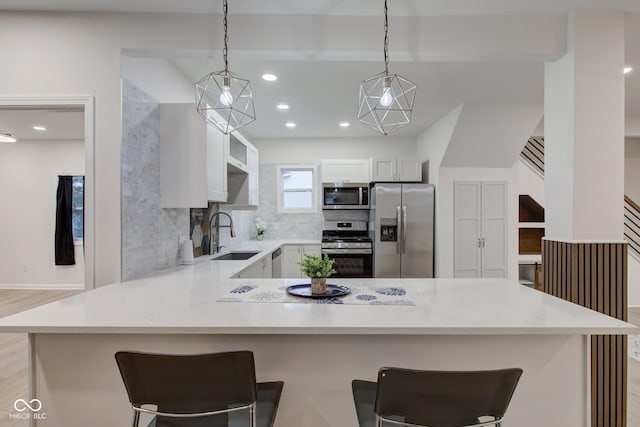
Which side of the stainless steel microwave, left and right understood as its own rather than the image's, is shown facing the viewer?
front

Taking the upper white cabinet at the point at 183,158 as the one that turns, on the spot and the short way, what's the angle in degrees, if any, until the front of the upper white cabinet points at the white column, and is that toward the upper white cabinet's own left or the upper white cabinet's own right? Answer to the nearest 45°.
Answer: approximately 45° to the upper white cabinet's own right

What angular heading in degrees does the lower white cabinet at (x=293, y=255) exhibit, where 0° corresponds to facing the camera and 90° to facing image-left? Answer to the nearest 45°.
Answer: approximately 0°

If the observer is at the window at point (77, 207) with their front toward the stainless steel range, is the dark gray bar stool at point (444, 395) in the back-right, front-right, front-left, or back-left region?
front-right

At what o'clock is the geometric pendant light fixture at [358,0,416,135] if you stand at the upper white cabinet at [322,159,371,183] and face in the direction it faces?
The geometric pendant light fixture is roughly at 12 o'clock from the upper white cabinet.

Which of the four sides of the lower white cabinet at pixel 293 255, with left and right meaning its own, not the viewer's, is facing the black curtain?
right

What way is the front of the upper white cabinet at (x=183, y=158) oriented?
to the viewer's right

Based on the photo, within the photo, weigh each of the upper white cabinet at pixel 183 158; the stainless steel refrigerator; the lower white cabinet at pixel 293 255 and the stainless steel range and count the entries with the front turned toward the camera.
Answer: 3

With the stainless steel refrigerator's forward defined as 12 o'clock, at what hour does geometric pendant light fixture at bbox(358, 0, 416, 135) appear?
The geometric pendant light fixture is roughly at 12 o'clock from the stainless steel refrigerator.

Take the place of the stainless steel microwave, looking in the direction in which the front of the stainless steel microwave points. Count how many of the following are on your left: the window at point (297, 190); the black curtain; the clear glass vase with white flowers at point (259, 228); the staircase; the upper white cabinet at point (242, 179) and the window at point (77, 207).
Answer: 1

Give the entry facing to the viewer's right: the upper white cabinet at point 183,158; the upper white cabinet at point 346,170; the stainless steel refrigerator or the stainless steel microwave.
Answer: the upper white cabinet at point 183,158

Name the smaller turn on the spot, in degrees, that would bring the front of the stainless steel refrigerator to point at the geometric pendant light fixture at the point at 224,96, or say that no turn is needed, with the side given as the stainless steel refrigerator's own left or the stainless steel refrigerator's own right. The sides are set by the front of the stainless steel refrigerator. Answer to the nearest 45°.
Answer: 0° — it already faces it

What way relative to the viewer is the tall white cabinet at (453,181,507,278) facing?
toward the camera
